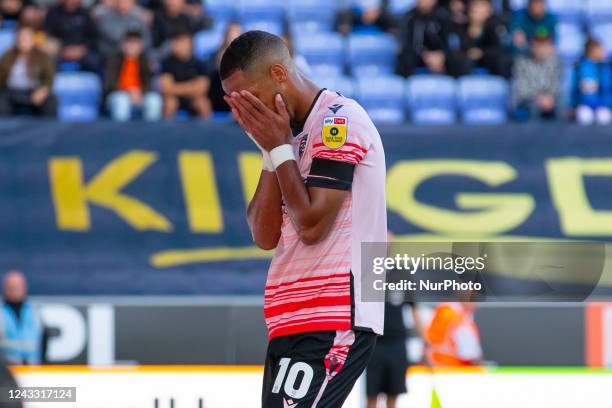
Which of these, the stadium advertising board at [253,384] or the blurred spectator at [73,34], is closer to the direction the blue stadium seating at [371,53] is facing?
the stadium advertising board

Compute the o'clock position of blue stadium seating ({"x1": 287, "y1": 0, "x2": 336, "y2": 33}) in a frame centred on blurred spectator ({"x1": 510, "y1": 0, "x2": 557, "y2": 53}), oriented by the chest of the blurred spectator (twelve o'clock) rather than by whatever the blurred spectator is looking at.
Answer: The blue stadium seating is roughly at 3 o'clock from the blurred spectator.

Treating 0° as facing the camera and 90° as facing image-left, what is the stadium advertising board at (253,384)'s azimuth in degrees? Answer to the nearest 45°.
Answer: approximately 0°

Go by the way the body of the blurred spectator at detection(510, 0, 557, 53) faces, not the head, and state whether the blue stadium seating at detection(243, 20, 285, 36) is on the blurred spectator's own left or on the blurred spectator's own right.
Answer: on the blurred spectator's own right

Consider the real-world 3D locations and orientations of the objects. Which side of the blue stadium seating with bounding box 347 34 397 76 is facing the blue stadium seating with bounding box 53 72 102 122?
right

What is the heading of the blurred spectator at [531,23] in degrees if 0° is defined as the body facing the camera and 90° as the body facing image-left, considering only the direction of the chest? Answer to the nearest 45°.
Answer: approximately 0°
